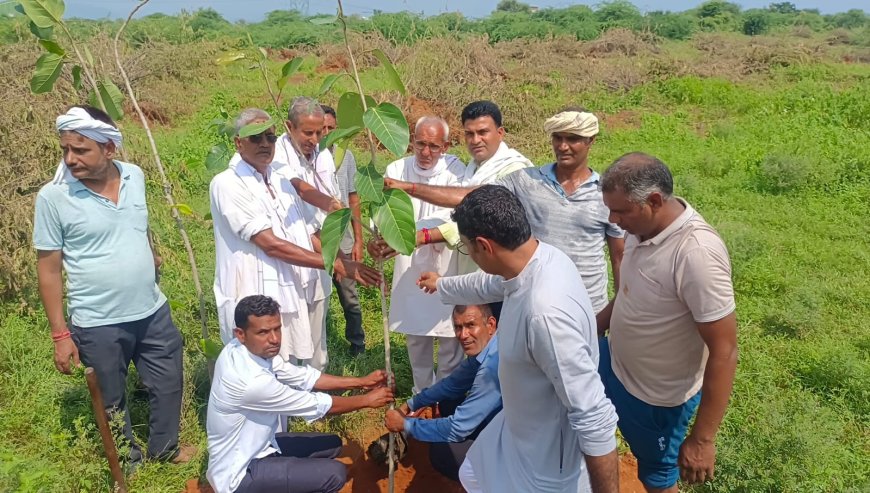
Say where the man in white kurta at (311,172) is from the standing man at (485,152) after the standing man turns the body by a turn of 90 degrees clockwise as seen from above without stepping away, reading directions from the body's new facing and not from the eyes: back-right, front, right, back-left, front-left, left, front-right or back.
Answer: front-left

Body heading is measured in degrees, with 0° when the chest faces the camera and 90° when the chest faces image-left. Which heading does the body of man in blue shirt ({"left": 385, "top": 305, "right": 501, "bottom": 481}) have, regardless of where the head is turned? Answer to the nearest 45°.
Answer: approximately 45°

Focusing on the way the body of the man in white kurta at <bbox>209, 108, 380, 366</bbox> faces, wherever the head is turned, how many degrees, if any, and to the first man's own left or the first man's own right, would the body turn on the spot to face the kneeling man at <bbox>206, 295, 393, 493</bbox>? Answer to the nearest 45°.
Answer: approximately 45° to the first man's own right

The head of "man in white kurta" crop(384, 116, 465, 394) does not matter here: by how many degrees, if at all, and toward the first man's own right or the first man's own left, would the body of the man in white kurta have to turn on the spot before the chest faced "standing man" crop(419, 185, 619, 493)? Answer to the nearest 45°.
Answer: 0° — they already face them

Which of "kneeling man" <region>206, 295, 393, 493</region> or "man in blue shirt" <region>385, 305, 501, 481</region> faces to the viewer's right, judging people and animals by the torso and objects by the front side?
the kneeling man

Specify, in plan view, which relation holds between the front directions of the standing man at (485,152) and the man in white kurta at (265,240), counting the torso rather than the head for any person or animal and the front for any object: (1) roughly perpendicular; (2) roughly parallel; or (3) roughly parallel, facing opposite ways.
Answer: roughly perpendicular

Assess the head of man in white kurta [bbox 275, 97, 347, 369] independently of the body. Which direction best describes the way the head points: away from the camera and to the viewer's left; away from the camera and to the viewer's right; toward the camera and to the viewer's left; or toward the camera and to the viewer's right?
toward the camera and to the viewer's right

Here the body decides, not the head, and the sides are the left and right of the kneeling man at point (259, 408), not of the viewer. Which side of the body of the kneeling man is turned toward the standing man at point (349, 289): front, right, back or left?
left

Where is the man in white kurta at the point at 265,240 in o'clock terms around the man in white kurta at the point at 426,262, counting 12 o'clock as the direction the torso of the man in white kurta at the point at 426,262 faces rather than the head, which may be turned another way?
the man in white kurta at the point at 265,240 is roughly at 2 o'clock from the man in white kurta at the point at 426,262.

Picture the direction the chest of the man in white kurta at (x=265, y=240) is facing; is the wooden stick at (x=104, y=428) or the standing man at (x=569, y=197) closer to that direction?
the standing man

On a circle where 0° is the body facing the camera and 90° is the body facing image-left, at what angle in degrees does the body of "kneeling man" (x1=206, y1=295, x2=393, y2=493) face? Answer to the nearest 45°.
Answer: approximately 270°

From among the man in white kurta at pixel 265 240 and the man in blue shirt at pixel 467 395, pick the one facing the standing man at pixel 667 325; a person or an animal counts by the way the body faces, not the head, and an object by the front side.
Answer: the man in white kurta

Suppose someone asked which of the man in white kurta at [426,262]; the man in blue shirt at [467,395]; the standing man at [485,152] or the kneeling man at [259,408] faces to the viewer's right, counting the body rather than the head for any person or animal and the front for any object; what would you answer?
the kneeling man

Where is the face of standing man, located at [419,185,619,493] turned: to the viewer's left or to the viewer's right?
to the viewer's left

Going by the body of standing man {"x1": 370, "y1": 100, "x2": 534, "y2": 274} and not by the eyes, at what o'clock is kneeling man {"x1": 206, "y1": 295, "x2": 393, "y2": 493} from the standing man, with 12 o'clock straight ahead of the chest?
The kneeling man is roughly at 12 o'clock from the standing man.
